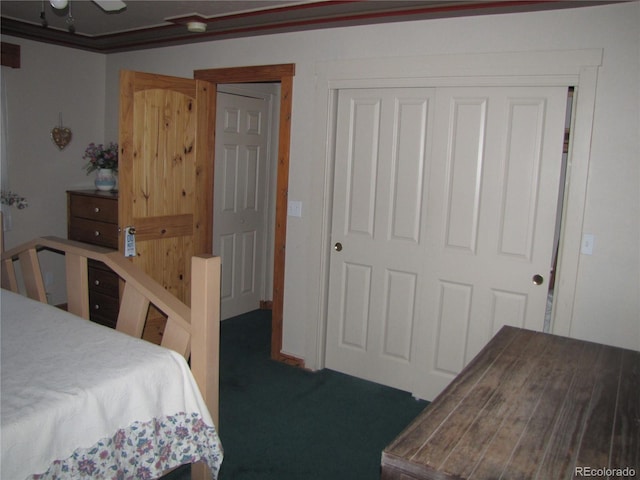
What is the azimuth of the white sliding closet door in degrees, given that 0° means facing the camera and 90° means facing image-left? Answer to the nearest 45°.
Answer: approximately 45°

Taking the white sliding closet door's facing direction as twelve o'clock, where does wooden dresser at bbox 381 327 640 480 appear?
The wooden dresser is roughly at 10 o'clock from the white sliding closet door.

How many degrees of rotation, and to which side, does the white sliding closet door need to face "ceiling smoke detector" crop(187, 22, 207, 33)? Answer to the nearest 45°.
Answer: approximately 45° to its right

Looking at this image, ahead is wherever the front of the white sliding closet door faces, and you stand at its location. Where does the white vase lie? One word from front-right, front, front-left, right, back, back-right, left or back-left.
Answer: front-right

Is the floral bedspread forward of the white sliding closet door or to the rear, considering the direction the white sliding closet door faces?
forward

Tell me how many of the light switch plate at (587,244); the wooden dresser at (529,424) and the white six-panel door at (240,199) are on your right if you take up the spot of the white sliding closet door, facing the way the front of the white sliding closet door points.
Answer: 1

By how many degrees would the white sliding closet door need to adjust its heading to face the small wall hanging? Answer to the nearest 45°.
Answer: approximately 45° to its right

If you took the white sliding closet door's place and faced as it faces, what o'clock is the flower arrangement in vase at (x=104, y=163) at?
The flower arrangement in vase is roughly at 2 o'clock from the white sliding closet door.

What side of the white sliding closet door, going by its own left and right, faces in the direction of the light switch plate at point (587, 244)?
left

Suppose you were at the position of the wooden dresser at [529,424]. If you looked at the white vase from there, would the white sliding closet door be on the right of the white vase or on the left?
right

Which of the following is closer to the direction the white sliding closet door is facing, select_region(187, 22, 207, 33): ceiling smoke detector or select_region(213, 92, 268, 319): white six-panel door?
the ceiling smoke detector

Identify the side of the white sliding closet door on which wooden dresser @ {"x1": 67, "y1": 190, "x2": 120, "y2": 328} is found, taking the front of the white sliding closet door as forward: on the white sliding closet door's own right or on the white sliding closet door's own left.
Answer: on the white sliding closet door's own right

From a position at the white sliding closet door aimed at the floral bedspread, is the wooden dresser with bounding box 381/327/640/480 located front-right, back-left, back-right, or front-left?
front-left
